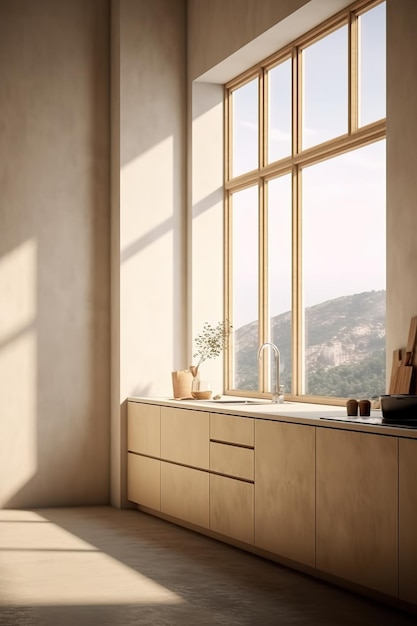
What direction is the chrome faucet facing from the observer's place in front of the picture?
facing the viewer and to the left of the viewer

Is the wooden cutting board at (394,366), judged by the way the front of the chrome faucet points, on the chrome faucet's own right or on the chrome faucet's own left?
on the chrome faucet's own left

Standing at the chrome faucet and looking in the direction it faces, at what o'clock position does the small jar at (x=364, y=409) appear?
The small jar is roughly at 10 o'clock from the chrome faucet.

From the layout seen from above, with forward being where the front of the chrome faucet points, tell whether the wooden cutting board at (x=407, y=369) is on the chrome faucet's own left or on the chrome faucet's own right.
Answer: on the chrome faucet's own left

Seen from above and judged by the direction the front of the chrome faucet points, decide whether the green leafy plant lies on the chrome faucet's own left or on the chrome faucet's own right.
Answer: on the chrome faucet's own right
